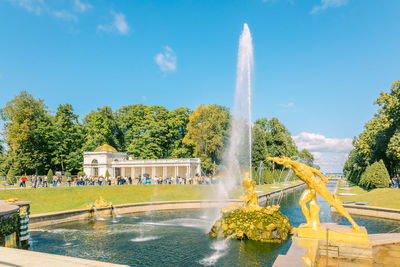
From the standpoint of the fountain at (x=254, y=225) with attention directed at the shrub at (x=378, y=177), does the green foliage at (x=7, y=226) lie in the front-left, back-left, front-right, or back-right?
back-left

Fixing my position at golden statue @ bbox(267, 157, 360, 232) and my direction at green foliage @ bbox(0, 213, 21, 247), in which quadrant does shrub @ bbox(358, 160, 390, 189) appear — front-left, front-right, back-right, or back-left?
back-right

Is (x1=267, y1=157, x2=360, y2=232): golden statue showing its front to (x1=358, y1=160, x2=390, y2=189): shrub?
no

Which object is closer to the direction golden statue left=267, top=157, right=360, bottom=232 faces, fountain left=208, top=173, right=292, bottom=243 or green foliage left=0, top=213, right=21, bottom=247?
the green foliage

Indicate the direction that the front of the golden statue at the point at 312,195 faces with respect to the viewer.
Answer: facing to the left of the viewer

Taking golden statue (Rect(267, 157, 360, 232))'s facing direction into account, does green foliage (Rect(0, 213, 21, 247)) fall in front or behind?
in front

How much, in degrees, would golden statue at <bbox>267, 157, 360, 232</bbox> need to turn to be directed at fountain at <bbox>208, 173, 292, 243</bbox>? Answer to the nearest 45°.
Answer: approximately 45° to its right

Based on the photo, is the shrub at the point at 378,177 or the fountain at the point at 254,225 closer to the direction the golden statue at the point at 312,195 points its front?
the fountain

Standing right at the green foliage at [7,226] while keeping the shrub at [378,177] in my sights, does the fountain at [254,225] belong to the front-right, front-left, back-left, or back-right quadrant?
front-right
